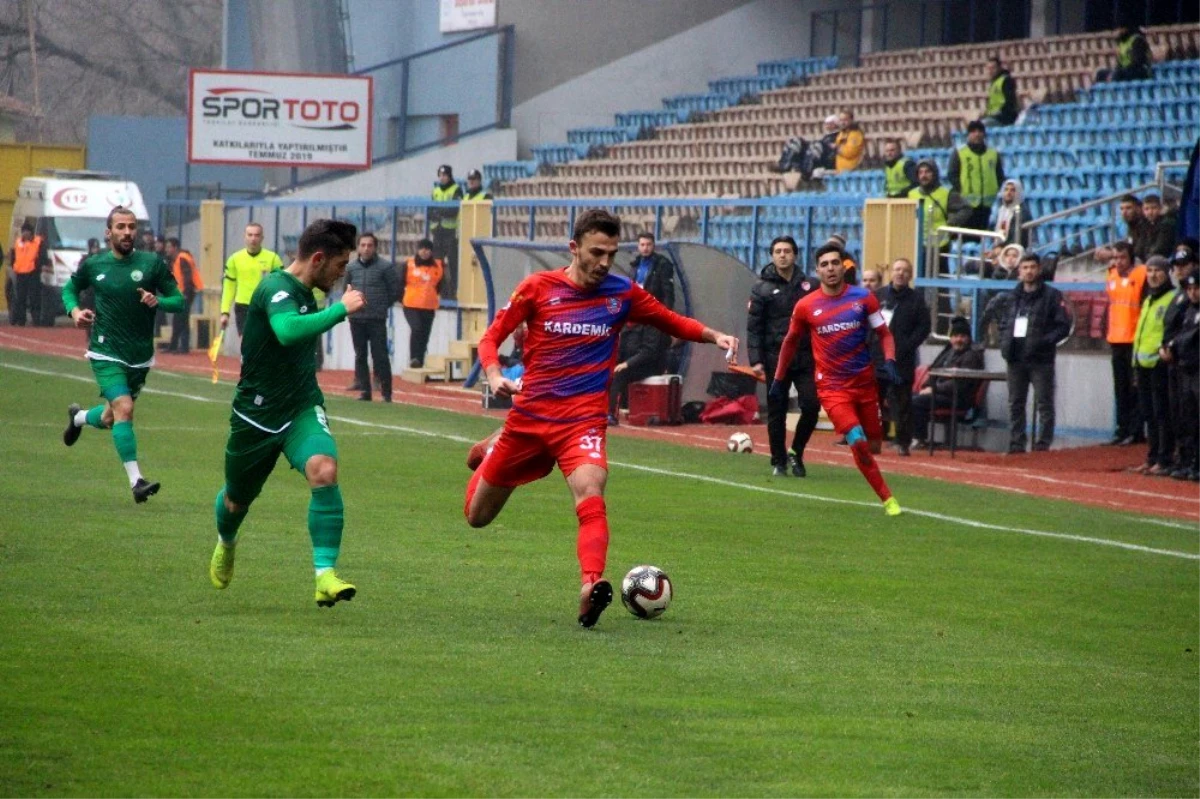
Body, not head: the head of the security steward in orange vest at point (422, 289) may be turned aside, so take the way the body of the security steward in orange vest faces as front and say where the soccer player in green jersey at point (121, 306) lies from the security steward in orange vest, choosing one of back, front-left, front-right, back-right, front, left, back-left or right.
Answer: front

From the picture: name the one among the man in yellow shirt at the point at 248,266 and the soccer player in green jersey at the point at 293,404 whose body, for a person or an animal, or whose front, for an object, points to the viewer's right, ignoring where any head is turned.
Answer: the soccer player in green jersey

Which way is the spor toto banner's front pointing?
toward the camera

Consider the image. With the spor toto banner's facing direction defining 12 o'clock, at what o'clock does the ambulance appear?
The ambulance is roughly at 4 o'clock from the spor toto banner.

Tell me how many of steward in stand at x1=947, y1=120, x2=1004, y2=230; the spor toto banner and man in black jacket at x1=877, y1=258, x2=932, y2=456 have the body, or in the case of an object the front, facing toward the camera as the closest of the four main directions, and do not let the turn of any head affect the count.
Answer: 3

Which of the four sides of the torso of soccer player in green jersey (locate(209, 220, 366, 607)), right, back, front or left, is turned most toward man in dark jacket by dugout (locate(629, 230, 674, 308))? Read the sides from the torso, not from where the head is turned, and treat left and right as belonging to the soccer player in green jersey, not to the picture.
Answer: left

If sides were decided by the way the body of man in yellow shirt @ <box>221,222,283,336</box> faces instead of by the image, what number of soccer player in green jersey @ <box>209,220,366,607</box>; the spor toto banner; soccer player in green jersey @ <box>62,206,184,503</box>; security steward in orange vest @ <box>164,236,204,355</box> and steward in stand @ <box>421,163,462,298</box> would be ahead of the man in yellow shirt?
2

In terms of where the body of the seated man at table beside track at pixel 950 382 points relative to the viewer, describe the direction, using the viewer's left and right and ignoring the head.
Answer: facing the viewer and to the left of the viewer

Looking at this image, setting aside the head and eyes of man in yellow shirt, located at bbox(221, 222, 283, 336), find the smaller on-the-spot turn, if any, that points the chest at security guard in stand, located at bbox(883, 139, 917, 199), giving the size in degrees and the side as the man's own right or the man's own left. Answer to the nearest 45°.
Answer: approximately 90° to the man's own left

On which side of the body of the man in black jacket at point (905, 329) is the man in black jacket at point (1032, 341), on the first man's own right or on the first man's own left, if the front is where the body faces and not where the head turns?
on the first man's own left

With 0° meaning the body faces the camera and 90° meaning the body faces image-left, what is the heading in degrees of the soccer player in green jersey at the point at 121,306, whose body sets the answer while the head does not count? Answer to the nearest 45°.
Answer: approximately 315°

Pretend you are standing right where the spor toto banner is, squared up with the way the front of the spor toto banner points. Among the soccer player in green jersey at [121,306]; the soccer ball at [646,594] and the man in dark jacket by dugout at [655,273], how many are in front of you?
3

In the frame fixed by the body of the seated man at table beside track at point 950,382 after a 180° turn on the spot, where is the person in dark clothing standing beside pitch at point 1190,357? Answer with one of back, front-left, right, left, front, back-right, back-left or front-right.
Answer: right

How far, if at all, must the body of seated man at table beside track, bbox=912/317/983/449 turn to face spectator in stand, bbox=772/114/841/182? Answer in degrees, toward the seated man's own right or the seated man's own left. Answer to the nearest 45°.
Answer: approximately 135° to the seated man's own right

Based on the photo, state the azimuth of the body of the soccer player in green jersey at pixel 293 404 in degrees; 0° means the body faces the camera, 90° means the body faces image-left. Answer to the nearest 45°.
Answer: approximately 270°

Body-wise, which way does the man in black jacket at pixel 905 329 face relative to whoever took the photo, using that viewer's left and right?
facing the viewer

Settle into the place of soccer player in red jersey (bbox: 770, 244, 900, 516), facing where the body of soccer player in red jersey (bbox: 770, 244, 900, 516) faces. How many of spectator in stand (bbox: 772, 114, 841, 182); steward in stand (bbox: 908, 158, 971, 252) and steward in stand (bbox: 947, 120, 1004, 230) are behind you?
3
